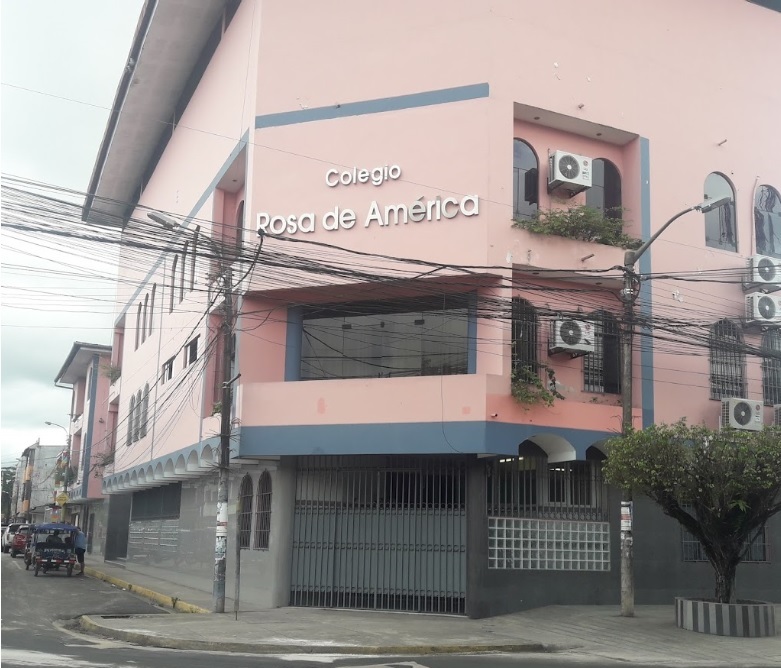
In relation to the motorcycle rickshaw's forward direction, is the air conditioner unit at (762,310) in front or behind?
behind

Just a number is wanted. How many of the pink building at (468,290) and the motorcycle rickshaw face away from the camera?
1

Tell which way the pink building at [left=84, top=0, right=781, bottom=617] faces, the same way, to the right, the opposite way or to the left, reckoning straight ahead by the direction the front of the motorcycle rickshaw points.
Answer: the opposite way

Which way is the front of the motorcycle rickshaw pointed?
away from the camera

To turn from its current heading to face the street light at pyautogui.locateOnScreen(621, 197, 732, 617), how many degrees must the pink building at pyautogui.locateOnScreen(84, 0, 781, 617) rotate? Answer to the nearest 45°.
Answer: approximately 45° to its left

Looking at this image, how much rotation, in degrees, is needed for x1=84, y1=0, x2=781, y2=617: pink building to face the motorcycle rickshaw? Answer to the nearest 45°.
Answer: approximately 135° to its right
